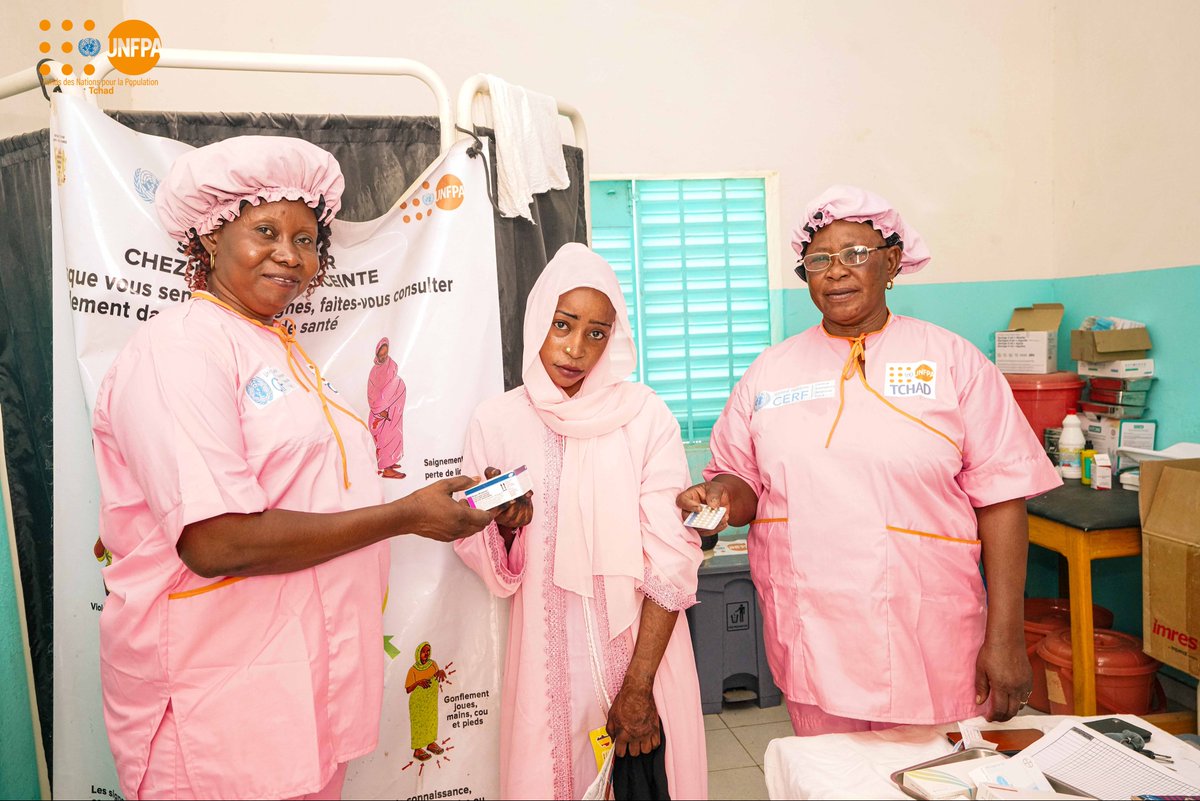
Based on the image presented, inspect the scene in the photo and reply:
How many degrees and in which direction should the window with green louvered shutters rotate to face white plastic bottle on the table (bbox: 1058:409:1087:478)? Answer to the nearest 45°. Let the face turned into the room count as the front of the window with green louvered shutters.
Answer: approximately 90° to its left

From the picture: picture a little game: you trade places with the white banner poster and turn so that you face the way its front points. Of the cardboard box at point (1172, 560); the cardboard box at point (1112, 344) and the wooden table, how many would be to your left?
3

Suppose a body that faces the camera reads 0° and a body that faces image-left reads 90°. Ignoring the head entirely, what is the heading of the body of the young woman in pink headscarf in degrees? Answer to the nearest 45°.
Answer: approximately 0°
